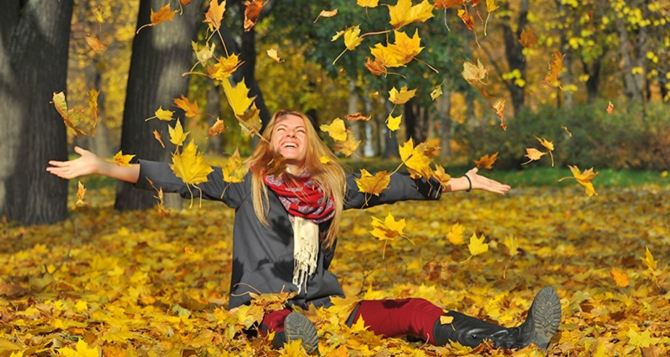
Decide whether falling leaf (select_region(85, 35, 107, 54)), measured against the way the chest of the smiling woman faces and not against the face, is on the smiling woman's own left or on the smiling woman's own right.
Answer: on the smiling woman's own right

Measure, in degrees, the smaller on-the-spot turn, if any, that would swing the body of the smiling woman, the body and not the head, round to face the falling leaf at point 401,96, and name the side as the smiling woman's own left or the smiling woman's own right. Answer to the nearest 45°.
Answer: approximately 45° to the smiling woman's own left

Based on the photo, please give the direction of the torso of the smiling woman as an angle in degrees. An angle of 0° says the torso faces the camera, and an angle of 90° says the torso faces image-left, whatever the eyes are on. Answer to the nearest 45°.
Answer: approximately 0°

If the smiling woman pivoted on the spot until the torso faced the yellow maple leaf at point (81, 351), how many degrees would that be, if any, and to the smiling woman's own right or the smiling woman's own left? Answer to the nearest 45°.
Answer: approximately 45° to the smiling woman's own right

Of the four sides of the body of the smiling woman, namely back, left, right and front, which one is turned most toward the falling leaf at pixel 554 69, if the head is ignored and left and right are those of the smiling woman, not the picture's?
left

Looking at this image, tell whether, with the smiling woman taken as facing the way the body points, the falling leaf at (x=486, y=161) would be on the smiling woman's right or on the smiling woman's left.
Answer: on the smiling woman's left

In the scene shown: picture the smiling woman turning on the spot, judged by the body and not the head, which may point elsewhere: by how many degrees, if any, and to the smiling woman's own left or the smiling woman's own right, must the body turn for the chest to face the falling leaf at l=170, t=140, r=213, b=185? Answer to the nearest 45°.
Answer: approximately 45° to the smiling woman's own right

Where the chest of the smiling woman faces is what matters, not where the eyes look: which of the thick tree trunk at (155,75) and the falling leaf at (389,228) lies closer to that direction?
the falling leaf

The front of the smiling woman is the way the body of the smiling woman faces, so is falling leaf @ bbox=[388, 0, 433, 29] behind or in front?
in front

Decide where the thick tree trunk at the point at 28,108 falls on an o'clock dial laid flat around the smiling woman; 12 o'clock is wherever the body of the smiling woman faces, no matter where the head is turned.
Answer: The thick tree trunk is roughly at 5 o'clock from the smiling woman.

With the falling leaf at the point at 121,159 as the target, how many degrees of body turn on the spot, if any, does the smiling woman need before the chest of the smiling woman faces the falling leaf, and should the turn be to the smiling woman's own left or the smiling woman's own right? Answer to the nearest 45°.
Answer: approximately 90° to the smiling woman's own right
